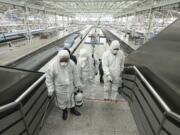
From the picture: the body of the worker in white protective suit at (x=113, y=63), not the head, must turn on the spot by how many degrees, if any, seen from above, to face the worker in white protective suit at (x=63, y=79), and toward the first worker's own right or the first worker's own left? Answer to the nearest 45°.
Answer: approximately 45° to the first worker's own right

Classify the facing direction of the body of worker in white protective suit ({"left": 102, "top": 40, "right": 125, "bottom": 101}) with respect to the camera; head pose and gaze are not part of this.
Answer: toward the camera

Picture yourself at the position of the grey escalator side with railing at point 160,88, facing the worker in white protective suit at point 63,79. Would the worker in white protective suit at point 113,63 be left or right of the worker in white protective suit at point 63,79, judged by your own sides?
right
